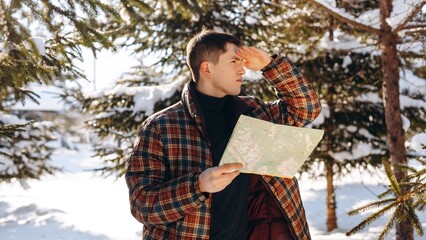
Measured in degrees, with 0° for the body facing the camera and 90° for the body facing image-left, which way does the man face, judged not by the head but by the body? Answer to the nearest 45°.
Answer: approximately 315°

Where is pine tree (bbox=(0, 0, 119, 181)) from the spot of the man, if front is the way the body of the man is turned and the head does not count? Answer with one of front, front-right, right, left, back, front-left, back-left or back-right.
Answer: back
